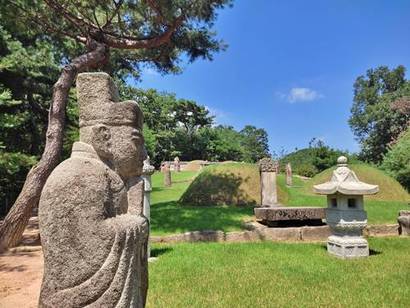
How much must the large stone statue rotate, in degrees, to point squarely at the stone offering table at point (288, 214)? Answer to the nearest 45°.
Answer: approximately 45° to its left

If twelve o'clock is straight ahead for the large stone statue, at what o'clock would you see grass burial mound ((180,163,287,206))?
The grass burial mound is roughly at 10 o'clock from the large stone statue.

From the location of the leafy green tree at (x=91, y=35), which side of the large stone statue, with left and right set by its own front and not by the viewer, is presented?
left

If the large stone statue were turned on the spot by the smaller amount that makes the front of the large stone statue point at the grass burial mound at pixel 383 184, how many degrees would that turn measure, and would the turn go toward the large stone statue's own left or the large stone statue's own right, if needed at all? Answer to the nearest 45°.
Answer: approximately 45° to the large stone statue's own left

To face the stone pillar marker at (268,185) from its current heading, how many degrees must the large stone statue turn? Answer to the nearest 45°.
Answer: approximately 45° to its left

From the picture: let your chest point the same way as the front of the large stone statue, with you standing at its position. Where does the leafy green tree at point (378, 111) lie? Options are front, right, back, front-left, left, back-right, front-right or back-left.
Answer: front-left

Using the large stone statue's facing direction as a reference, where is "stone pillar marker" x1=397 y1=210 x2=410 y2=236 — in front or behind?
in front

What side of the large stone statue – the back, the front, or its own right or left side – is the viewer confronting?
right

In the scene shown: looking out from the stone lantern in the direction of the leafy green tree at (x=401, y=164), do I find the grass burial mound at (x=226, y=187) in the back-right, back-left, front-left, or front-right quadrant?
front-left
